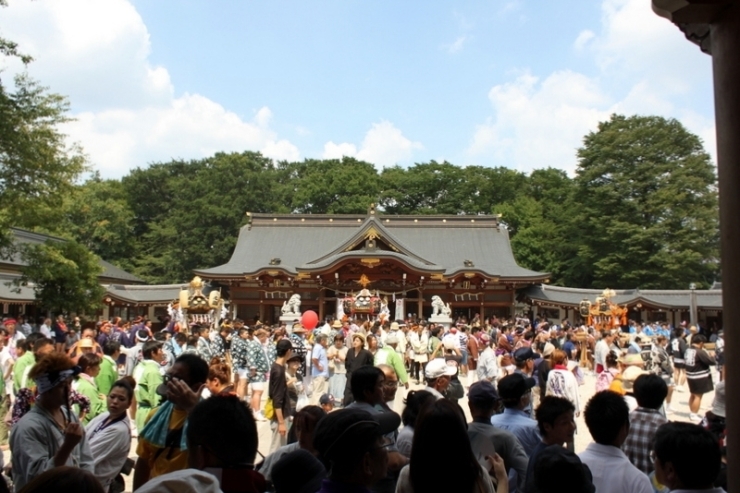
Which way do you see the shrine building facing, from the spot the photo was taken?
facing the viewer

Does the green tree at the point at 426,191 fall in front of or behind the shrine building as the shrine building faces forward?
behind

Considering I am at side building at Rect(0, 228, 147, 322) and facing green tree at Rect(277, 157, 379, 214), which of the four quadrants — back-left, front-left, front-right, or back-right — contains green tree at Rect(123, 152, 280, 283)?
front-left

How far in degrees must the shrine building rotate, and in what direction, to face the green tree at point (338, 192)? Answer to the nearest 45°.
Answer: approximately 180°

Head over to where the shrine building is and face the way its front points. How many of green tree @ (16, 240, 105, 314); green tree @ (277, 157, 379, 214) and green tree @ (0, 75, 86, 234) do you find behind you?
1

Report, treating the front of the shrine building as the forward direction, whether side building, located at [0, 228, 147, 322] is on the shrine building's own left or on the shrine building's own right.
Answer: on the shrine building's own right

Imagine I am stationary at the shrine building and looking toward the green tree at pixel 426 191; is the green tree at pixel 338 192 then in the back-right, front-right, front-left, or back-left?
front-left

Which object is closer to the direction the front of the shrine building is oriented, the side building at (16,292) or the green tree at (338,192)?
the side building

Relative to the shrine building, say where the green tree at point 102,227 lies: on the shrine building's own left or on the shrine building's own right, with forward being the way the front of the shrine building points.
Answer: on the shrine building's own right

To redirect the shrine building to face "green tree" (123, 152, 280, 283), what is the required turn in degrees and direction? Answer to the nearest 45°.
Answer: approximately 135° to its right

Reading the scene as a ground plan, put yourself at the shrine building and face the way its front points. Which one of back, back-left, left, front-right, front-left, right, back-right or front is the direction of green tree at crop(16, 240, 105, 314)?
front-right
